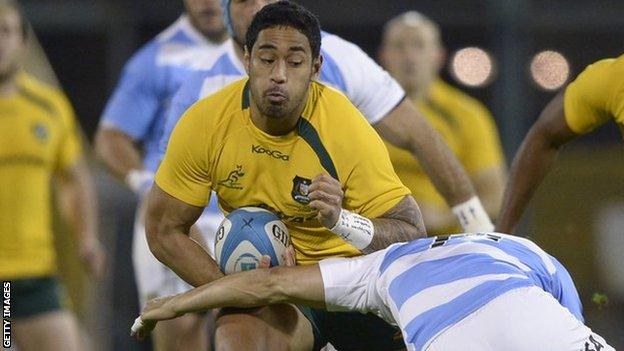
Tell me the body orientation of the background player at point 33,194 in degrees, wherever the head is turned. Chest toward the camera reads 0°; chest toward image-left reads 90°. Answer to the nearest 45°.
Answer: approximately 0°

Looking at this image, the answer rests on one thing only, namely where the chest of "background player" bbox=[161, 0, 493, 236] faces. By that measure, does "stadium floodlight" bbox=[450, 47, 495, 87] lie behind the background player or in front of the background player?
behind

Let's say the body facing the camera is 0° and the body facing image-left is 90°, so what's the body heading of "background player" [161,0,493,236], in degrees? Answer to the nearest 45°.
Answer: approximately 0°

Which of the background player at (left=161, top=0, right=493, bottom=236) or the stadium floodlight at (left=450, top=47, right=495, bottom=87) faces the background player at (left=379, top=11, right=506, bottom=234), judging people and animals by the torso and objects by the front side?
the stadium floodlight

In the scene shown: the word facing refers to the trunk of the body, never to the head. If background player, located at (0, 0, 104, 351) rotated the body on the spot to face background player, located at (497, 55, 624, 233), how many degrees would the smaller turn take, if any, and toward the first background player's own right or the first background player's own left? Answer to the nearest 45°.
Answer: approximately 45° to the first background player's own left

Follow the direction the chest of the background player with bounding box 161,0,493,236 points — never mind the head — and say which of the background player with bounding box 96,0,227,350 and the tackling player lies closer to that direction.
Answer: the tackling player
